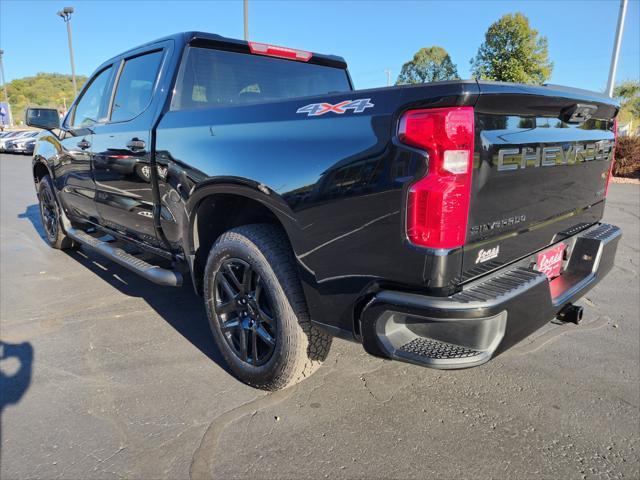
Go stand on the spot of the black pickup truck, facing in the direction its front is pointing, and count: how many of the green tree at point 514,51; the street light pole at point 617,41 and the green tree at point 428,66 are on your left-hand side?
0

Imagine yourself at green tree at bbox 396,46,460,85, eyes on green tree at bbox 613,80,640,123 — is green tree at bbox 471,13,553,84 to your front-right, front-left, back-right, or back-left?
front-right

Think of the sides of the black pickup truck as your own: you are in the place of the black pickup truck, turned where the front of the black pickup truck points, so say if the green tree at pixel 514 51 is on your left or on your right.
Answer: on your right

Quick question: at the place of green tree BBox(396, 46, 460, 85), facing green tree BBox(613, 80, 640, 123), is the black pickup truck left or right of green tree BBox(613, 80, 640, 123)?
right

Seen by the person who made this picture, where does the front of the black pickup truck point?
facing away from the viewer and to the left of the viewer

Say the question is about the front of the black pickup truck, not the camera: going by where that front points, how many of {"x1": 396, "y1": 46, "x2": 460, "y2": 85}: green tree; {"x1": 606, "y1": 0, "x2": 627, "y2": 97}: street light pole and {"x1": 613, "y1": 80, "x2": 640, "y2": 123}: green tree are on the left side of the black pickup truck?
0

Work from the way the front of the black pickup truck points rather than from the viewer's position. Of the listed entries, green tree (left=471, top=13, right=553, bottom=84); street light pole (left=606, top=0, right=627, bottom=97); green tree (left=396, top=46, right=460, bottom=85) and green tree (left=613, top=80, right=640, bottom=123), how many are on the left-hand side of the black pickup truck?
0

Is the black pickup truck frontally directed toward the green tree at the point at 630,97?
no

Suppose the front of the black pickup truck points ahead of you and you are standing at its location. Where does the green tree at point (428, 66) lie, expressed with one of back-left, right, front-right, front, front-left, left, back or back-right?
front-right

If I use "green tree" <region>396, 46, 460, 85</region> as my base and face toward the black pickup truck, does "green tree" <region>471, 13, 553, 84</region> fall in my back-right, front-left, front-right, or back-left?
front-left

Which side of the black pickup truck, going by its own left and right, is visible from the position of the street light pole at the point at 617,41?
right
